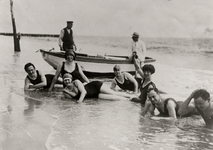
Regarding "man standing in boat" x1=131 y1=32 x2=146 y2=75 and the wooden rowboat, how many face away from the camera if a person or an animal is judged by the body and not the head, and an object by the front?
0

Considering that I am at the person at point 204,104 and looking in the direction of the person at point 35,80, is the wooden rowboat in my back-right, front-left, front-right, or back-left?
front-right

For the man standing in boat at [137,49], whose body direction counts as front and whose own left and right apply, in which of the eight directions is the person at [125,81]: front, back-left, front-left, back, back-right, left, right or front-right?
front-left

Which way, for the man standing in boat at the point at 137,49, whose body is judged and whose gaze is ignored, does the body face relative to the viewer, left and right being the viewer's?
facing the viewer and to the left of the viewer

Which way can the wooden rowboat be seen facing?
to the viewer's left

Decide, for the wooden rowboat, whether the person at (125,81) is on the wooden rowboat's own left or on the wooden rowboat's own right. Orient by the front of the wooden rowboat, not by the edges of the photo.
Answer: on the wooden rowboat's own left

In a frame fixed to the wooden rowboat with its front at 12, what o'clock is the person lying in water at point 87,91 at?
The person lying in water is roughly at 9 o'clock from the wooden rowboat.

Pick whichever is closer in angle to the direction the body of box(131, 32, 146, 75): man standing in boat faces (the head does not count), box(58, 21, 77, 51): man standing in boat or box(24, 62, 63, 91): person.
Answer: the person

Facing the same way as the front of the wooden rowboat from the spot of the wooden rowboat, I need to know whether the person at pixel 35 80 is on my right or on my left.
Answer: on my left
